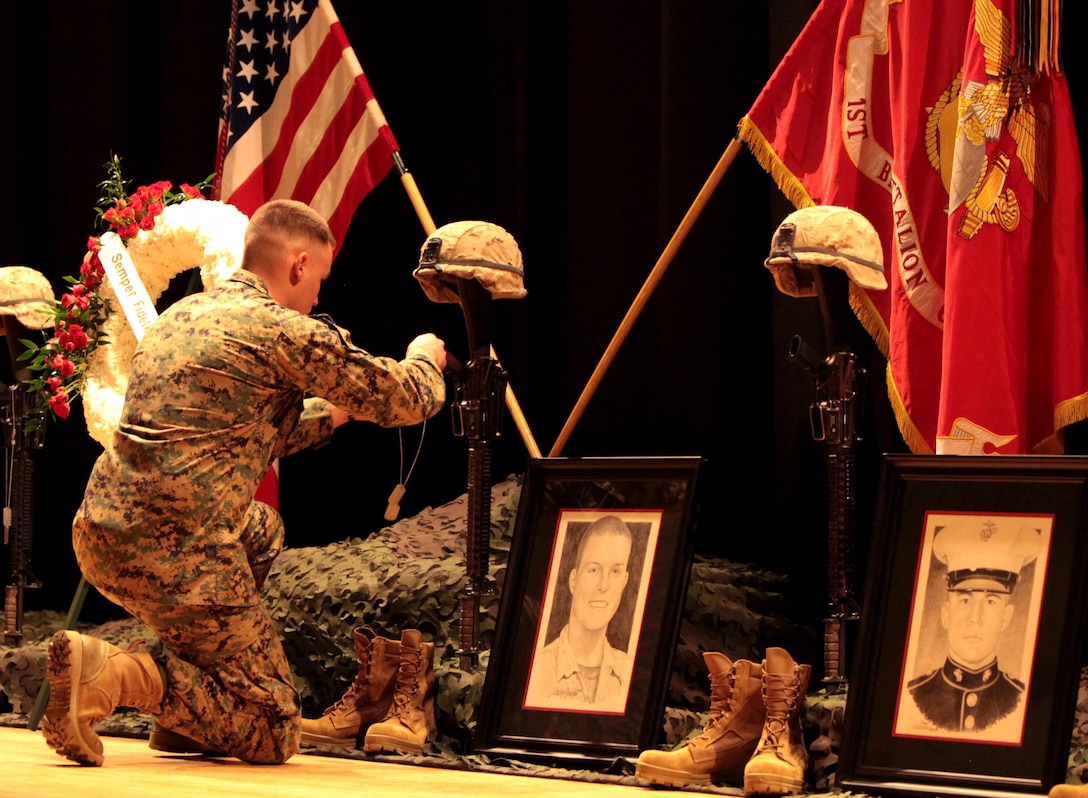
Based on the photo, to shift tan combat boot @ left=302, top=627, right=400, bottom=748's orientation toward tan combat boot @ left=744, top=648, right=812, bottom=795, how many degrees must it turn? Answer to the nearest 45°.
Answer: approximately 135° to its left

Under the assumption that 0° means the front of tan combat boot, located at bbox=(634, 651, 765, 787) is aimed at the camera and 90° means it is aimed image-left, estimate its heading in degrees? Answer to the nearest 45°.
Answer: approximately 45°

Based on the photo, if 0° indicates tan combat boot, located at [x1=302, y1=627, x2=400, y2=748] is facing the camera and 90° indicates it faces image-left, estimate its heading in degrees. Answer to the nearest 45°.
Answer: approximately 90°

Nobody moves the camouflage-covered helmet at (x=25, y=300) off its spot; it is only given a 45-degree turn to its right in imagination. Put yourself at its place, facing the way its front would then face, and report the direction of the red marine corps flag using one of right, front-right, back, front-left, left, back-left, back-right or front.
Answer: back

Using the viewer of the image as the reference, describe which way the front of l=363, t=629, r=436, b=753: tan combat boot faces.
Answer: facing the viewer and to the left of the viewer

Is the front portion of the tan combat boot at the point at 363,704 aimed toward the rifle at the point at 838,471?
no

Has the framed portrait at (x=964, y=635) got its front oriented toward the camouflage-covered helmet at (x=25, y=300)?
no

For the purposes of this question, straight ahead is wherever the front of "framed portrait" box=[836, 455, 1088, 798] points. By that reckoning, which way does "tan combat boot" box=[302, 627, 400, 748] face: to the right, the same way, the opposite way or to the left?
to the right

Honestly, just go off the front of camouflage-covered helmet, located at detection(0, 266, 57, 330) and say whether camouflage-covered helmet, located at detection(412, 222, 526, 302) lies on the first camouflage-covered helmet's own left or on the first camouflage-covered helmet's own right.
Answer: on the first camouflage-covered helmet's own left

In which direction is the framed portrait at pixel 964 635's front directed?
toward the camera

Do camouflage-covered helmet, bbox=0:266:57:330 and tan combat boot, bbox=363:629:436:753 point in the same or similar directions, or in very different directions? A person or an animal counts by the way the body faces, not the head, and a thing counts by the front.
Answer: same or similar directions
